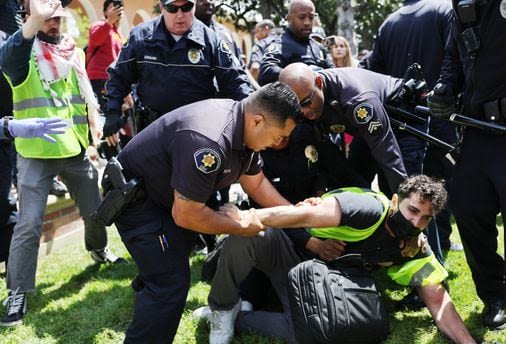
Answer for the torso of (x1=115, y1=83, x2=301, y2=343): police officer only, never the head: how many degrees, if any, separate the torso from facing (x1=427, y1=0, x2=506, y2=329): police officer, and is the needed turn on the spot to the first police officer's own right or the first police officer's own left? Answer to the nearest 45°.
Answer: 0° — they already face them

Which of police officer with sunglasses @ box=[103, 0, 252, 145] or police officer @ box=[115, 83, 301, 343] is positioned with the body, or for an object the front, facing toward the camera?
the police officer with sunglasses

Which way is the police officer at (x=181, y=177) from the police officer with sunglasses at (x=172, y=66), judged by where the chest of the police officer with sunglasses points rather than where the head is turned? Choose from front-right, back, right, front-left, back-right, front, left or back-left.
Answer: front

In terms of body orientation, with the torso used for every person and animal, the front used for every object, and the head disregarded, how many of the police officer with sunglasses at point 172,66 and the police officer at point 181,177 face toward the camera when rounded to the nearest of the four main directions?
1

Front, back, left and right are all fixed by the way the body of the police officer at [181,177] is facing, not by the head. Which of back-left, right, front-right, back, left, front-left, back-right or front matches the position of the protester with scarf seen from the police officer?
back-left

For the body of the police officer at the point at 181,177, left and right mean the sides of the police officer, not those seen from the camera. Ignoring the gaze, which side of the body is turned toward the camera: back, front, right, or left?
right

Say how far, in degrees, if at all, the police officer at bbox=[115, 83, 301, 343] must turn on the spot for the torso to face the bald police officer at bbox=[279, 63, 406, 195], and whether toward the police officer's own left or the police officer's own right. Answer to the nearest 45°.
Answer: approximately 45° to the police officer's own left

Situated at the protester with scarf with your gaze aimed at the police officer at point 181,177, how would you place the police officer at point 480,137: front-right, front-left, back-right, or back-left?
front-left

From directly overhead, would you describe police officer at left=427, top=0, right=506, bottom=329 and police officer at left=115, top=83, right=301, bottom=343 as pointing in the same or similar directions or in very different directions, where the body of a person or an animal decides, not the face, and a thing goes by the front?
very different directions

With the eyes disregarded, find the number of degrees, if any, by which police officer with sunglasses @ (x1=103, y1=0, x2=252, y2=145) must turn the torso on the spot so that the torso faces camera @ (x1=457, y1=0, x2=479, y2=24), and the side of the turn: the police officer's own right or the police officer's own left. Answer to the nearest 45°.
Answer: approximately 45° to the police officer's own left

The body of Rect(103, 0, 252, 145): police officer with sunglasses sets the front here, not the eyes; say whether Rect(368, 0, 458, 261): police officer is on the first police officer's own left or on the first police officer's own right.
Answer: on the first police officer's own left

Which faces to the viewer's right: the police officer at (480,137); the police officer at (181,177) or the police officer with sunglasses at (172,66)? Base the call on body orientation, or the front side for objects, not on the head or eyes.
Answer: the police officer at (181,177)

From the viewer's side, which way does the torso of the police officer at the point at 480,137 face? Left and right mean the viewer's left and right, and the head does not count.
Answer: facing the viewer and to the left of the viewer

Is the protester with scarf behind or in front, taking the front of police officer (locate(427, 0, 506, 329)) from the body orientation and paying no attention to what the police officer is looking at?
in front

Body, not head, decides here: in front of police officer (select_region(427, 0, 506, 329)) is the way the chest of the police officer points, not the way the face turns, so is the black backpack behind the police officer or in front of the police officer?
in front

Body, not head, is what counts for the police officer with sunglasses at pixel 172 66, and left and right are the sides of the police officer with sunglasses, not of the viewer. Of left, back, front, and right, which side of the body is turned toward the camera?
front

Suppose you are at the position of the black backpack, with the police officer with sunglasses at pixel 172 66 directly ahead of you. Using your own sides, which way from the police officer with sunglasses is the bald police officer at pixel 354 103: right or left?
right

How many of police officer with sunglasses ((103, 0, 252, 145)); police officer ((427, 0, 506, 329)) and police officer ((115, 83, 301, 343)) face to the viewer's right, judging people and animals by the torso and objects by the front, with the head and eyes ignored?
1

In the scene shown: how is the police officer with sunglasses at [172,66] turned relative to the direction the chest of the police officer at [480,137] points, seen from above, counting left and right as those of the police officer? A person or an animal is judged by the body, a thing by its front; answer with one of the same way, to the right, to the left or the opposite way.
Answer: to the left

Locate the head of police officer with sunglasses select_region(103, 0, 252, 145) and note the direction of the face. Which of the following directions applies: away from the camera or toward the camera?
toward the camera
